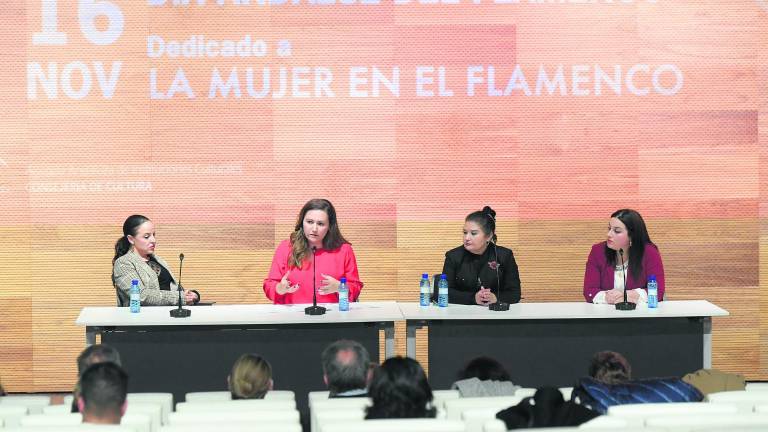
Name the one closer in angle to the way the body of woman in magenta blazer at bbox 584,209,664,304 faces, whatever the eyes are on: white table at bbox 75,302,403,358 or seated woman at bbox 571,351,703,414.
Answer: the seated woman

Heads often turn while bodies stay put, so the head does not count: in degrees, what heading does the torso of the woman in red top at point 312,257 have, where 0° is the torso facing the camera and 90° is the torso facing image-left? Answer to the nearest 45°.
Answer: approximately 0°

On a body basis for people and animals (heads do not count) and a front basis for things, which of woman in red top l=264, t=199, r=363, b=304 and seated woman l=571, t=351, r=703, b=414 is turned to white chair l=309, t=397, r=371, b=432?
the woman in red top

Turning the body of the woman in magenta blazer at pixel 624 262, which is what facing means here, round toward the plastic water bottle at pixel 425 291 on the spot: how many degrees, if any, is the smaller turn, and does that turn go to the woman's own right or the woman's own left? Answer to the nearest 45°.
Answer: approximately 90° to the woman's own right

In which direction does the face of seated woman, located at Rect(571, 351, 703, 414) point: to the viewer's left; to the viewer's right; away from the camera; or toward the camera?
away from the camera

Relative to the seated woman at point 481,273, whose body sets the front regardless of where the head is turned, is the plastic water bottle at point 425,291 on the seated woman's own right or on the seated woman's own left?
on the seated woman's own right

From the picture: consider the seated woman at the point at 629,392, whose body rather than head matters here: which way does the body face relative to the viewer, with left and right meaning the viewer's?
facing away from the viewer

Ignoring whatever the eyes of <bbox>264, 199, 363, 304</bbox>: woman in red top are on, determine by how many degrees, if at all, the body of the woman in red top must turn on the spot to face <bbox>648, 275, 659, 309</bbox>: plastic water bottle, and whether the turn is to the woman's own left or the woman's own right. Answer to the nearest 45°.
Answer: approximately 90° to the woman's own left

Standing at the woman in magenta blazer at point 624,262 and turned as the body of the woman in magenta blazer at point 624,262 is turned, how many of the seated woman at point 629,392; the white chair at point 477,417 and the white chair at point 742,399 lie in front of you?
3

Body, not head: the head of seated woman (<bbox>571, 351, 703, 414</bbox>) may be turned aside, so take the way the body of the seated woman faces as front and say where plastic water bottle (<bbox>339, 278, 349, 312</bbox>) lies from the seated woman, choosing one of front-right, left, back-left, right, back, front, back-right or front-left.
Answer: front-left

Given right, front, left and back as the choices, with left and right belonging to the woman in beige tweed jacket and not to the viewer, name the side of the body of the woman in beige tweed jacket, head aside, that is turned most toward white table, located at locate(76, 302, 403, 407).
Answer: front
